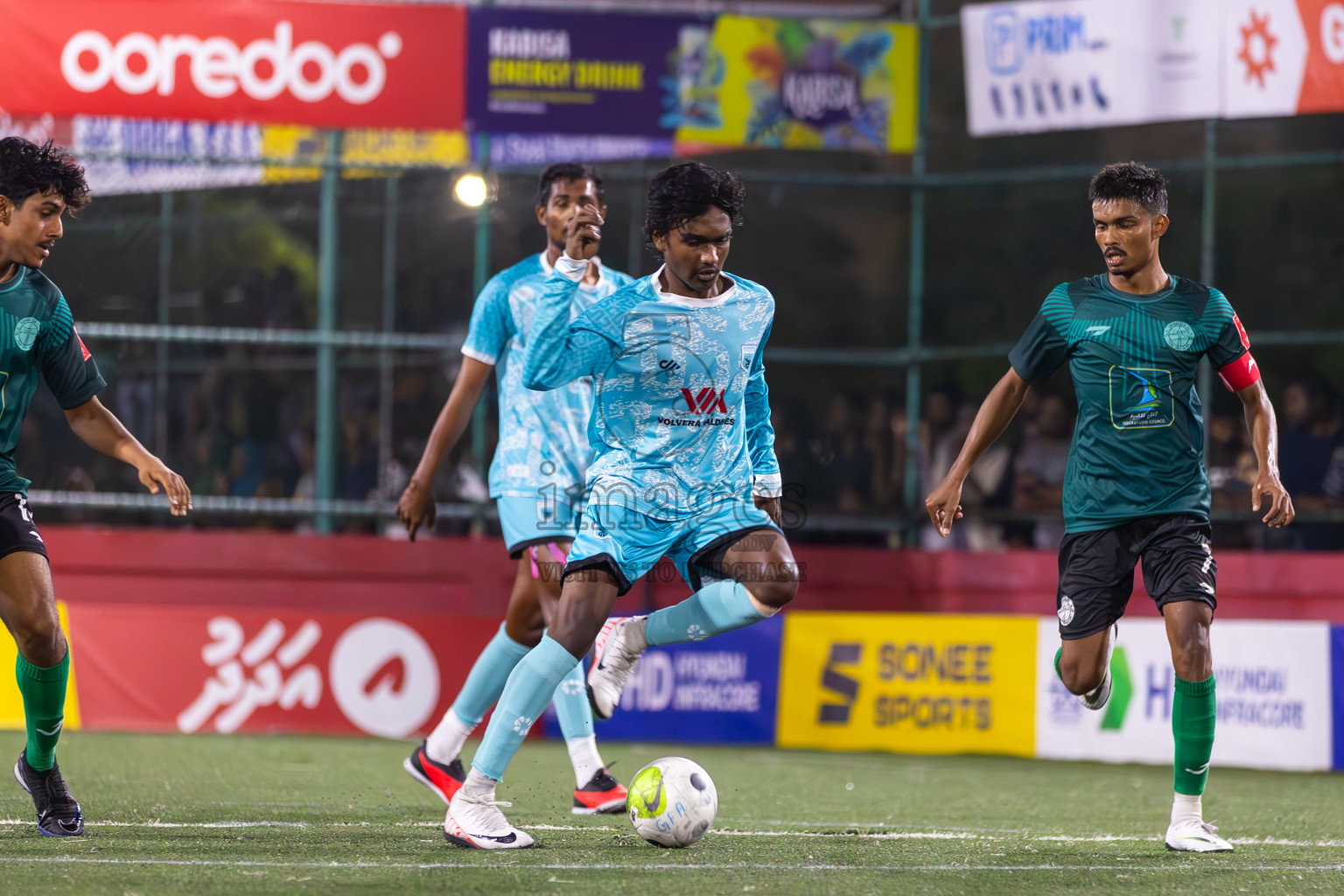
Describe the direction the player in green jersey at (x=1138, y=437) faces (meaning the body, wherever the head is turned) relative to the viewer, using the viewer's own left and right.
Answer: facing the viewer

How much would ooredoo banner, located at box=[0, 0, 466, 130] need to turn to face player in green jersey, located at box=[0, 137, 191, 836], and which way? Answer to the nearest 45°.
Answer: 0° — it already faces them

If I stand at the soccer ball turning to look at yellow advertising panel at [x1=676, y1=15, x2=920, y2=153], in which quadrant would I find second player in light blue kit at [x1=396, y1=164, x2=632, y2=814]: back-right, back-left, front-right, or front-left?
front-left

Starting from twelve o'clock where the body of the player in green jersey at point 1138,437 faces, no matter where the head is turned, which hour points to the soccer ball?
The soccer ball is roughly at 2 o'clock from the player in green jersey.

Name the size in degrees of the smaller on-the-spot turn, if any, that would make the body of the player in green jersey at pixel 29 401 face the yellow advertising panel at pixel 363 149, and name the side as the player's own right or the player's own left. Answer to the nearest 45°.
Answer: approximately 135° to the player's own left

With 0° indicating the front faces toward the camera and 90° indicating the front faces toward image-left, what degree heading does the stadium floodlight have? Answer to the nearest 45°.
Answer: approximately 0°

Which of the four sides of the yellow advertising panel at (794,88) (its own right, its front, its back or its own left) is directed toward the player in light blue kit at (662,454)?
front

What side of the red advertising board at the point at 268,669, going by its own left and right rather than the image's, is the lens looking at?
front

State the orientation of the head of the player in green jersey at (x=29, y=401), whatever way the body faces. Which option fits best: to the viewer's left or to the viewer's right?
to the viewer's right

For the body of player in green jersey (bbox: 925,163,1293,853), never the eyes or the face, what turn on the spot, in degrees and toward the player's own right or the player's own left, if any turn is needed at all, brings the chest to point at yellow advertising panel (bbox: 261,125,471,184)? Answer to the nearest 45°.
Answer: approximately 135° to the player's own right

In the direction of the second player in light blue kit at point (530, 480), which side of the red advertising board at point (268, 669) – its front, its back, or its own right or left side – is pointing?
front

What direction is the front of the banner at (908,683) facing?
toward the camera

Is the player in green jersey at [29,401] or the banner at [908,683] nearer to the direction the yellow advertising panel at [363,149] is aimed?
the player in green jersey

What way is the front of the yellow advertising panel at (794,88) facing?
toward the camera

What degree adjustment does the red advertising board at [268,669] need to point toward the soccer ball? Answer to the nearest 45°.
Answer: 0° — it already faces it

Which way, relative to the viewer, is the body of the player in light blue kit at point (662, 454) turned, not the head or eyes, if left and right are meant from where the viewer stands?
facing the viewer and to the right of the viewer
